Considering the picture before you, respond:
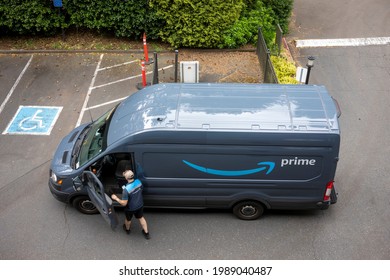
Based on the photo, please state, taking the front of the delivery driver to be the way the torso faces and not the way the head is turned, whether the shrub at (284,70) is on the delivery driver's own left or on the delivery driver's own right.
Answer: on the delivery driver's own right

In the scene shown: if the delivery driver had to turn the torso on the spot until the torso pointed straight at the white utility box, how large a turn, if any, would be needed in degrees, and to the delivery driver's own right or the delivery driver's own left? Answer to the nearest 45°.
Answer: approximately 45° to the delivery driver's own right

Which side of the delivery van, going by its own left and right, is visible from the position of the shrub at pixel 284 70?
right

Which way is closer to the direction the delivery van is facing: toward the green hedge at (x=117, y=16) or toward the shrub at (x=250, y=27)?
the green hedge

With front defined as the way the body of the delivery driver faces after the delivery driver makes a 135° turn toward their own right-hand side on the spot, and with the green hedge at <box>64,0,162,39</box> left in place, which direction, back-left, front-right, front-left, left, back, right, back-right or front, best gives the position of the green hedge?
left

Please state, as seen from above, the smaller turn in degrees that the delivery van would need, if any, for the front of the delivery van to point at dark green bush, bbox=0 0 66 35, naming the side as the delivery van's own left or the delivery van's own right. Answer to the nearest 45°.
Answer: approximately 45° to the delivery van's own right

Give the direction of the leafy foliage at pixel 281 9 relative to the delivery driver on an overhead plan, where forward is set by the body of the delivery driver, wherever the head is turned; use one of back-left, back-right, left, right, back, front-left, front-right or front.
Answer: right

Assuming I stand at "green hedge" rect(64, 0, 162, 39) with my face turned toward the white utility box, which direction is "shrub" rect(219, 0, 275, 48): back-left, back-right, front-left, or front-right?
front-left

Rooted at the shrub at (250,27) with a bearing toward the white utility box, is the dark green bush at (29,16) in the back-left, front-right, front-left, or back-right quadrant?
front-right

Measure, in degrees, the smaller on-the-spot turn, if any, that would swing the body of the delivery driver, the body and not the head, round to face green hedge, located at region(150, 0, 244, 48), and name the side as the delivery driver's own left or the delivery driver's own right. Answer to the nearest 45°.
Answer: approximately 45° to the delivery driver's own right

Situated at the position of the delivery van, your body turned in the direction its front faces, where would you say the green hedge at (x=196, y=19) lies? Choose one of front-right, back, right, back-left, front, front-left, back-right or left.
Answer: right

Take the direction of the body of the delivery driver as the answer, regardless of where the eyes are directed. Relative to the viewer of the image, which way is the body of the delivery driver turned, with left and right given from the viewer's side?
facing away from the viewer and to the left of the viewer

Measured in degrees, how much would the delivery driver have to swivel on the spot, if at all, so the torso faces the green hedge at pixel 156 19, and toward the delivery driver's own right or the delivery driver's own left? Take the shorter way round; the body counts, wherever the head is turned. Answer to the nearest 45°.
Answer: approximately 45° to the delivery driver's own right

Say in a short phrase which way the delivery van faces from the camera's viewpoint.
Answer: facing to the left of the viewer
